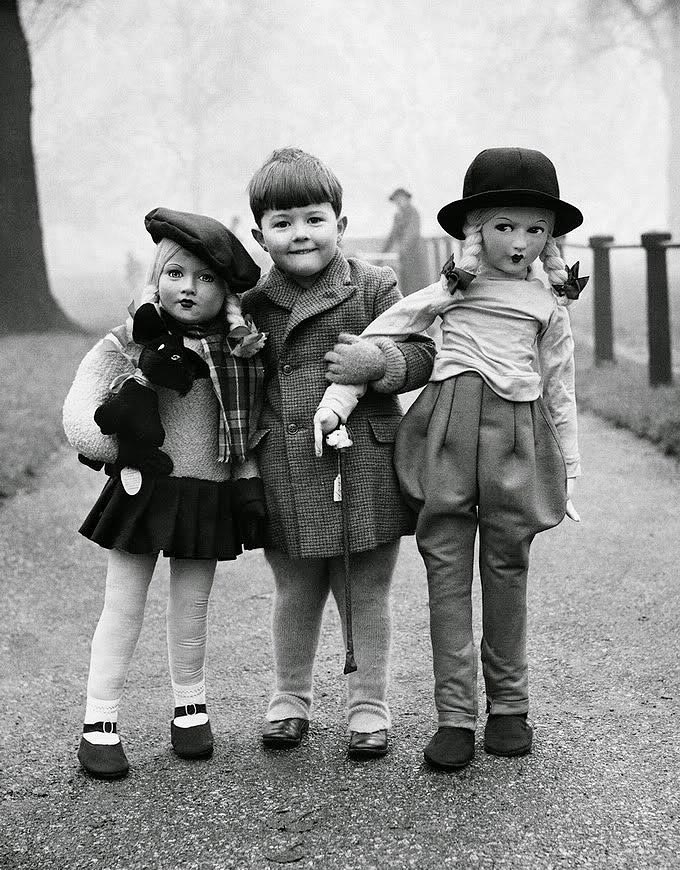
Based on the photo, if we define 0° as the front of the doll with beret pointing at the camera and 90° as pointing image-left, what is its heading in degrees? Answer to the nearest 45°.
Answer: approximately 0°

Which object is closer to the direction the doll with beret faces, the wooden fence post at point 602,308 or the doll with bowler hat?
the doll with bowler hat

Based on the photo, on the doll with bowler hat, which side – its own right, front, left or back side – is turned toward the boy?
right

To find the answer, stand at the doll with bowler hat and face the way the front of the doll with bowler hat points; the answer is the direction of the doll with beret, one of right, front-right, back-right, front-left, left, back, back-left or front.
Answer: right

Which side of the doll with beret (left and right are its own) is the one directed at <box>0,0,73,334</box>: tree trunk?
back

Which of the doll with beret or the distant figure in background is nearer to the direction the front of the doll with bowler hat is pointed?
the doll with beret

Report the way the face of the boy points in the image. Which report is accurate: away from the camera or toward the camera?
toward the camera

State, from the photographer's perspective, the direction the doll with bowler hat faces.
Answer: facing the viewer

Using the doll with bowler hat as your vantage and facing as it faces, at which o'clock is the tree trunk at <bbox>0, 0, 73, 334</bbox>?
The tree trunk is roughly at 5 o'clock from the doll with bowler hat.

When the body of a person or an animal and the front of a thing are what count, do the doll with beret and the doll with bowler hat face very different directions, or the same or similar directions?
same or similar directions

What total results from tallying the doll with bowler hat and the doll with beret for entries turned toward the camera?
2

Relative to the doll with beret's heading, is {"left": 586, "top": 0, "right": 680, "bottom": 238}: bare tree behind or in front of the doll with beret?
behind

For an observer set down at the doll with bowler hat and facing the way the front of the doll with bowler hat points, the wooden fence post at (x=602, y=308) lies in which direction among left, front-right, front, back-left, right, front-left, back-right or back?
back
